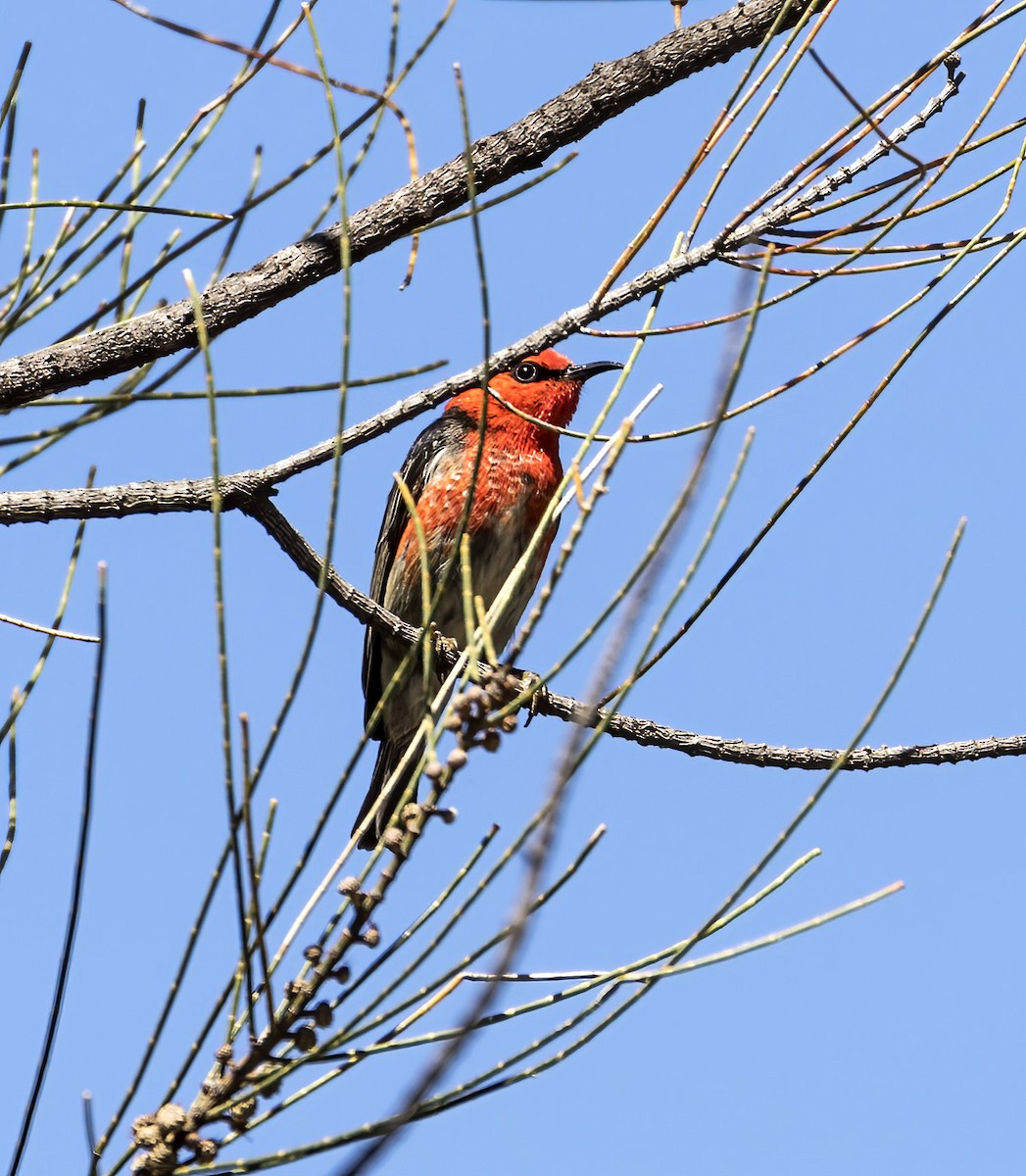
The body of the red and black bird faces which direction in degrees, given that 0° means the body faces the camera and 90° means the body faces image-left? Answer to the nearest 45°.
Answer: approximately 315°
